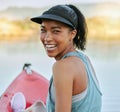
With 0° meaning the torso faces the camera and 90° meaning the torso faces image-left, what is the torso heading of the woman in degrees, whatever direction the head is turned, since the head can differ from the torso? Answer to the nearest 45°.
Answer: approximately 90°
